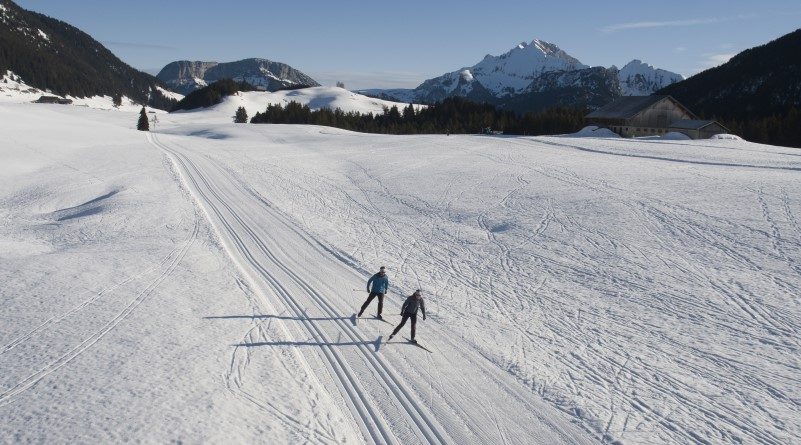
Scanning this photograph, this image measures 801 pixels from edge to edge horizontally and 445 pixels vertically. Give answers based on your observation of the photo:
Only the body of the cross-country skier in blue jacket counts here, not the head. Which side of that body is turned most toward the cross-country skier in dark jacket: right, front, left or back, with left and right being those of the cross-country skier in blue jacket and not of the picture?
front

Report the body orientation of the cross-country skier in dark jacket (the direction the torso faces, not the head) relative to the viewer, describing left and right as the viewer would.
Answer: facing the viewer and to the right of the viewer

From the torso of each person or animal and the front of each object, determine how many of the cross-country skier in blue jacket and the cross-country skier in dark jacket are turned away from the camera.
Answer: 0

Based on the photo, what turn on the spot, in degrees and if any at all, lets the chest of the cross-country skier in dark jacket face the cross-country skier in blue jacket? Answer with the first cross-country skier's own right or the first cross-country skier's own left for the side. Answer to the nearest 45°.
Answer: approximately 180°
